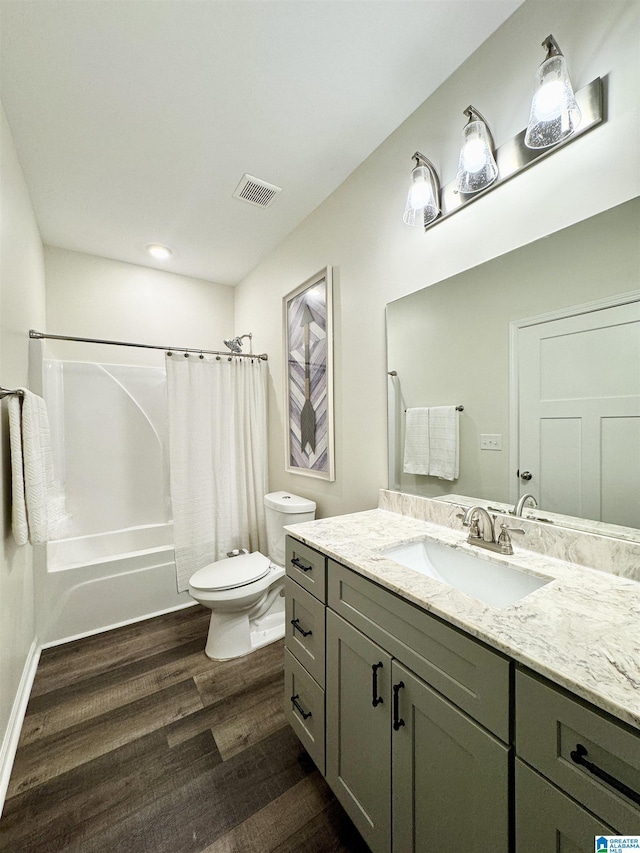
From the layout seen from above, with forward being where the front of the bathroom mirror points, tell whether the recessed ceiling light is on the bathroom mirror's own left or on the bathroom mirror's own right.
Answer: on the bathroom mirror's own right

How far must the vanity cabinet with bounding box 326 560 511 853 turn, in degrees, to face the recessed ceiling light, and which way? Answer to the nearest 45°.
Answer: approximately 90° to its right

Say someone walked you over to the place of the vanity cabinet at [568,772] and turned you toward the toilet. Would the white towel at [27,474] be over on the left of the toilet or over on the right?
left

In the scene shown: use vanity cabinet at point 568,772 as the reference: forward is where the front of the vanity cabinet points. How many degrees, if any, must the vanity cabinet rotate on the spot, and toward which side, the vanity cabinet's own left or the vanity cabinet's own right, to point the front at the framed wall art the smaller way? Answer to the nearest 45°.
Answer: approximately 90° to the vanity cabinet's own right
